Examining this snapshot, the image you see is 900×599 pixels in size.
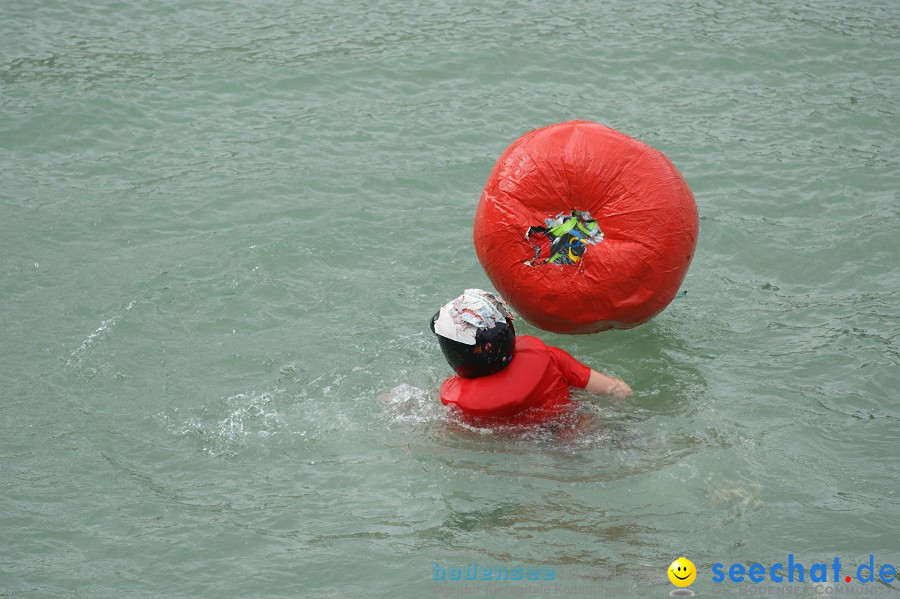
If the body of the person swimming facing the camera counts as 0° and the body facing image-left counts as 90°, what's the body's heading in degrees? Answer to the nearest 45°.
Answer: approximately 135°

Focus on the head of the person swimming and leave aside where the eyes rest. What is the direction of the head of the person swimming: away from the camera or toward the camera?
away from the camera
